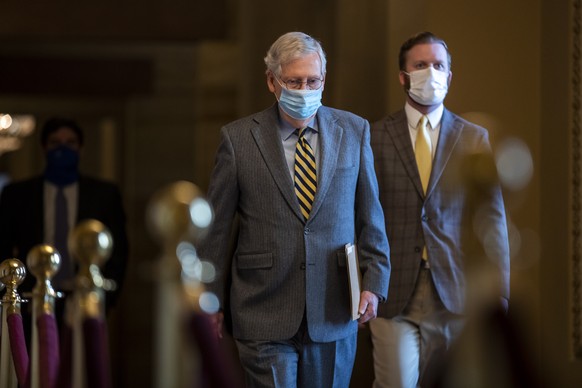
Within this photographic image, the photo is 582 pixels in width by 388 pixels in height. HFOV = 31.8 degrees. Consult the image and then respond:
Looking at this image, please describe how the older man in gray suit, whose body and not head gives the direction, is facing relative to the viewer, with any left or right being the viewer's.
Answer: facing the viewer

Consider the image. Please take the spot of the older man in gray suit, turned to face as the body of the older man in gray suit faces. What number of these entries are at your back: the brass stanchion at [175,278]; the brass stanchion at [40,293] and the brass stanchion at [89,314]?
0

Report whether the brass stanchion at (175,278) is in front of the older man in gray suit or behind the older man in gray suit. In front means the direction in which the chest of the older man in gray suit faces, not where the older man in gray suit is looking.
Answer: in front

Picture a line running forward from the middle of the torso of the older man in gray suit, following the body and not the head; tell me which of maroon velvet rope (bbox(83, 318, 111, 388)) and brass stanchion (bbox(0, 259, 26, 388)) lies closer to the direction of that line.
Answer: the maroon velvet rope

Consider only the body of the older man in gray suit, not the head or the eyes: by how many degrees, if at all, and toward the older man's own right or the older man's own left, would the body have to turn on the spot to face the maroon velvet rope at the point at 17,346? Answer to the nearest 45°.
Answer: approximately 45° to the older man's own right

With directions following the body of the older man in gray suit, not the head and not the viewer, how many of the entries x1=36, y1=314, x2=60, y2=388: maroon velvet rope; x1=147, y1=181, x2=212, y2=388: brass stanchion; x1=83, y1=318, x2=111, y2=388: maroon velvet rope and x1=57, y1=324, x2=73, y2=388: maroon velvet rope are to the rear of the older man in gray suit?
0

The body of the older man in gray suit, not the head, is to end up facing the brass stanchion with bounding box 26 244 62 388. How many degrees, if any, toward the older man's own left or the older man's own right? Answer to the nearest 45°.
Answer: approximately 45° to the older man's own right

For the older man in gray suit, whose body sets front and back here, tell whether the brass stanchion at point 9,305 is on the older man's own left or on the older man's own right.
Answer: on the older man's own right

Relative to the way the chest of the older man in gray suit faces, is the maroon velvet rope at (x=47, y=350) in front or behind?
in front

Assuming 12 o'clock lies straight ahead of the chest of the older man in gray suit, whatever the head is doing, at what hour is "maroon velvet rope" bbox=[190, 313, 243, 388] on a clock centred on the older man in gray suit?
The maroon velvet rope is roughly at 12 o'clock from the older man in gray suit.
